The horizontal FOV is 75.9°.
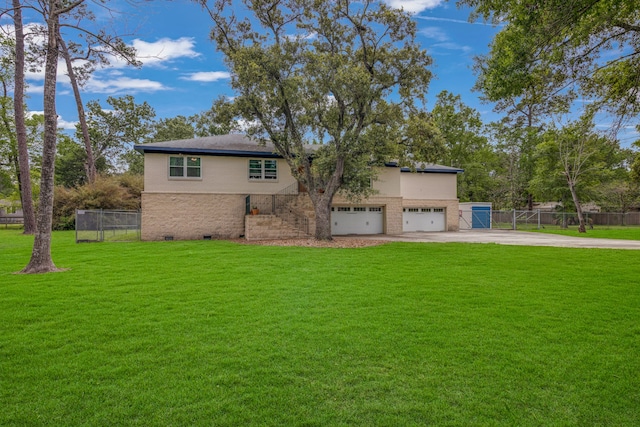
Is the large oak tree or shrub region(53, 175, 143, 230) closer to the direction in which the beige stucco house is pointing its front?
the large oak tree

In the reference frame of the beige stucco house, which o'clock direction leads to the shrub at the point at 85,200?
The shrub is roughly at 4 o'clock from the beige stucco house.

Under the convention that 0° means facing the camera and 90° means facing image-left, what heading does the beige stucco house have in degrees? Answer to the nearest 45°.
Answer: approximately 0°

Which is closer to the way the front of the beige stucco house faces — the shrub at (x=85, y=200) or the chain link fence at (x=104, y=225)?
the chain link fence

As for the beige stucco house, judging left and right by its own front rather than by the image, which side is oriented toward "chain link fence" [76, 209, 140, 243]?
right
